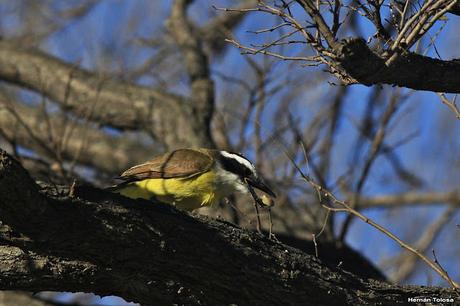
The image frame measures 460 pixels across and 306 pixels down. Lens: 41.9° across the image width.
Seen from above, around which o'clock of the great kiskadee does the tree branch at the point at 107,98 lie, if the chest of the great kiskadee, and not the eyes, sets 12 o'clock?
The tree branch is roughly at 8 o'clock from the great kiskadee.

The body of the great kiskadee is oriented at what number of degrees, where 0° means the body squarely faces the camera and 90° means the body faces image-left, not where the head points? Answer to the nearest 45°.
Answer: approximately 270°

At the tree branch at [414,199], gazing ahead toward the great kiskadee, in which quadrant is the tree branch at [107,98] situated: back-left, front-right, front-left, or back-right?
front-right

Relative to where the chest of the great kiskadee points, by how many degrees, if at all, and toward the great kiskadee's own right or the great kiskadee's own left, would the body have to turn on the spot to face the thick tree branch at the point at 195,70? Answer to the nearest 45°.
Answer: approximately 90° to the great kiskadee's own left

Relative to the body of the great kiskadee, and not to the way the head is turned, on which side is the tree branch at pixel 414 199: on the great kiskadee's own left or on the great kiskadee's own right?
on the great kiskadee's own left
